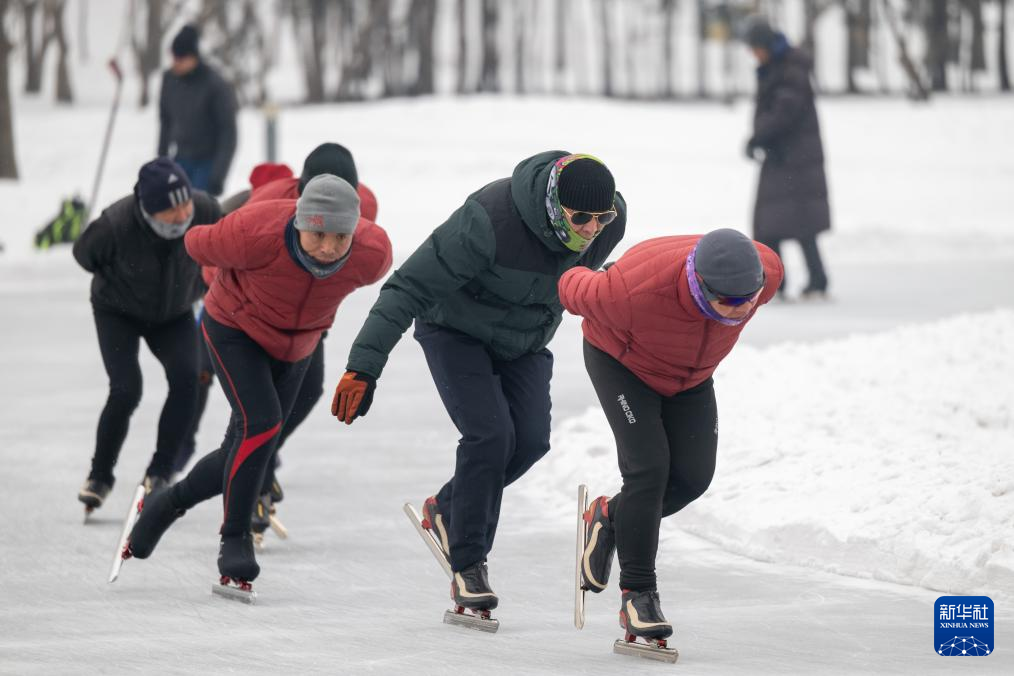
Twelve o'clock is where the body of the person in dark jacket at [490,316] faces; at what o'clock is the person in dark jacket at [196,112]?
the person in dark jacket at [196,112] is roughly at 7 o'clock from the person in dark jacket at [490,316].

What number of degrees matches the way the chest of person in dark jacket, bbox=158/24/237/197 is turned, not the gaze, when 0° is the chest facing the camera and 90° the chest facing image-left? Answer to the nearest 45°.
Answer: approximately 45°

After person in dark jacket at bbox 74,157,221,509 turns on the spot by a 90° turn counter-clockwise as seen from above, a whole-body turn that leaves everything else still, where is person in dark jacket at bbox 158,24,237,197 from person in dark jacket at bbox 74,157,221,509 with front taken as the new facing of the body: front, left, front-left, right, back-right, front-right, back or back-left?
front-left

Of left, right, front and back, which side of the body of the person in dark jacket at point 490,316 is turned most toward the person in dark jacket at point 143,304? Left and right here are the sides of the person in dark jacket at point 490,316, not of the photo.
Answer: back

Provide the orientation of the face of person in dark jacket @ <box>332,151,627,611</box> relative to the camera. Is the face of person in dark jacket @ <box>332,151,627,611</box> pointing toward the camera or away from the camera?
toward the camera

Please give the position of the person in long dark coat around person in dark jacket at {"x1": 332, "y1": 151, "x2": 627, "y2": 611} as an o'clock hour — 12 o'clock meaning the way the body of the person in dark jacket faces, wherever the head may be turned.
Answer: The person in long dark coat is roughly at 8 o'clock from the person in dark jacket.

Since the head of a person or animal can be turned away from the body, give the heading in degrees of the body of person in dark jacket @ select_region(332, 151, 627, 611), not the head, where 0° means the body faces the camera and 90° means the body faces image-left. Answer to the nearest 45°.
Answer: approximately 315°

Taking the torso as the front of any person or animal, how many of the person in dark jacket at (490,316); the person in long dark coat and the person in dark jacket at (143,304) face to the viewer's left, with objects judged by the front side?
1

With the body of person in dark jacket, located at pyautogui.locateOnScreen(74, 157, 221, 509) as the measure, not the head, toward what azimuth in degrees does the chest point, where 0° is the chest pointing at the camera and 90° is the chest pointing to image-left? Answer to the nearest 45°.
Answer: approximately 315°

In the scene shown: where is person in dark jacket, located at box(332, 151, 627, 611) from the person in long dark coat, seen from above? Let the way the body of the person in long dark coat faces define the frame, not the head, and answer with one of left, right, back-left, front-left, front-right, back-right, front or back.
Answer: left

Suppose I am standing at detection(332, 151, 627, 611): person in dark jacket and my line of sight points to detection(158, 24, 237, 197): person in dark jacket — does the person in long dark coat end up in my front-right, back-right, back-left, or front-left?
front-right

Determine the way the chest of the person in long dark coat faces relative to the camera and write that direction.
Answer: to the viewer's left

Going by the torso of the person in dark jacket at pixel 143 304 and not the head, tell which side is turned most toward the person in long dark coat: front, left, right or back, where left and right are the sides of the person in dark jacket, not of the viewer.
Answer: left

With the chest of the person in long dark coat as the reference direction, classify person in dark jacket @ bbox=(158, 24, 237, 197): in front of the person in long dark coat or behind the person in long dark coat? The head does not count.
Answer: in front

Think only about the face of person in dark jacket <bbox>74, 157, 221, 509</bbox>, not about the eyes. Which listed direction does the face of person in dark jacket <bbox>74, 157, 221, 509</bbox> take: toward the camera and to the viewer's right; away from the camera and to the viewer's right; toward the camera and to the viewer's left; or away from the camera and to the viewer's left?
toward the camera and to the viewer's right
